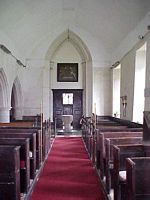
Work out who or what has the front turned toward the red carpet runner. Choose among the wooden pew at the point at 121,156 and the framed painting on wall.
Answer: the framed painting on wall

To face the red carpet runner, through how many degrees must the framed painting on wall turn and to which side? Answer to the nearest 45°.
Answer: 0° — it already faces it

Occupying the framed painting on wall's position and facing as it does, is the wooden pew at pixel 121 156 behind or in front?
in front

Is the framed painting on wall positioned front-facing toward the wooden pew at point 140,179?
yes

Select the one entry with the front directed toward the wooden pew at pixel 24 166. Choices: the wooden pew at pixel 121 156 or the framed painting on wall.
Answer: the framed painting on wall
